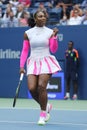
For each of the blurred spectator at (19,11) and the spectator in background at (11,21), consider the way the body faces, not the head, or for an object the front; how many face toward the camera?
2

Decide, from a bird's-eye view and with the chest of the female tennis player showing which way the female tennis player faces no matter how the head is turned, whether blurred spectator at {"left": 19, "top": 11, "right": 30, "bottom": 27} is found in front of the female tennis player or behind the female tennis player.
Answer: behind

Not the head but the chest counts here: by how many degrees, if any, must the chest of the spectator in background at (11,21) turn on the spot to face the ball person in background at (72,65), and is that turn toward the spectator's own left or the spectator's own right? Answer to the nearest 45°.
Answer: approximately 45° to the spectator's own left

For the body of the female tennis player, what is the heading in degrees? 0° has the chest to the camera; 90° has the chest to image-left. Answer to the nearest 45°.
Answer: approximately 0°

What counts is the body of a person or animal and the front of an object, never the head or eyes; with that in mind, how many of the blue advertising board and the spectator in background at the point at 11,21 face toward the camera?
2

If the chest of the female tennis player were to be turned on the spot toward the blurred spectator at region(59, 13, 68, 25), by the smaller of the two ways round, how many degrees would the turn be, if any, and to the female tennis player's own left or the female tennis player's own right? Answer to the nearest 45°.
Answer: approximately 180°
